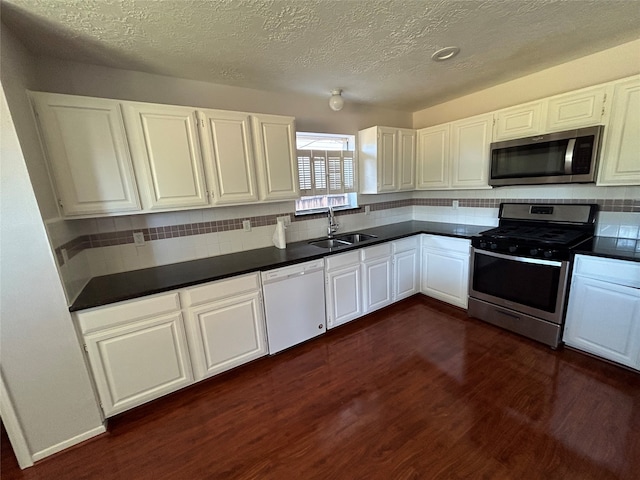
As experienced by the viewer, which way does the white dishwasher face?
facing the viewer and to the right of the viewer

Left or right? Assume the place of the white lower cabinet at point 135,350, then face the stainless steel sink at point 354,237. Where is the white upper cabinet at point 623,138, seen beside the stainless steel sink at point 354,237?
right

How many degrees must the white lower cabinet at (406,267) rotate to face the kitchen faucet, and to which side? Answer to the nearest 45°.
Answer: approximately 135° to its right

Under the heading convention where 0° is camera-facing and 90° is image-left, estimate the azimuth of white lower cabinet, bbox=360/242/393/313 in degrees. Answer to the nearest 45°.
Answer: approximately 315°

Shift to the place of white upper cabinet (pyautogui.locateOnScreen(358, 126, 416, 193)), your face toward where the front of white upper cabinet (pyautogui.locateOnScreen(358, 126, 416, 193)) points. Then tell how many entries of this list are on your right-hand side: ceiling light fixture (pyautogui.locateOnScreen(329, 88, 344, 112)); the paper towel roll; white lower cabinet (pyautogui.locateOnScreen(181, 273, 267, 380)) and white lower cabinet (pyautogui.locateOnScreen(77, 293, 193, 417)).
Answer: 4

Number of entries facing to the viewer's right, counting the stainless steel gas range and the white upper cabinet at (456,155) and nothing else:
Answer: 0

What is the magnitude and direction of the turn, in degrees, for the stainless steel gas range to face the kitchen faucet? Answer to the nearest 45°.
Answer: approximately 45° to its right

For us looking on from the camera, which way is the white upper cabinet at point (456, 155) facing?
facing the viewer and to the left of the viewer

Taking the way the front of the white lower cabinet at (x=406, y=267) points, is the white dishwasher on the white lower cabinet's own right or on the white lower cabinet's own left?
on the white lower cabinet's own right

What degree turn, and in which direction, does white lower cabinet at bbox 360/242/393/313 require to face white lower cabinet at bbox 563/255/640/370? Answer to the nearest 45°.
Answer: approximately 45° to its left

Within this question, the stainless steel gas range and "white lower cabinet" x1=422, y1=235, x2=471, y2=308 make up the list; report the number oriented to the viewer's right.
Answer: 0

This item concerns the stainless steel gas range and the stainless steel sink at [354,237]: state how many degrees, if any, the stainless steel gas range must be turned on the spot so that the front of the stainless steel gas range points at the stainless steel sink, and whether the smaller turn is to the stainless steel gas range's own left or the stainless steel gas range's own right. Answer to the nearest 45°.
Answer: approximately 45° to the stainless steel gas range's own right
